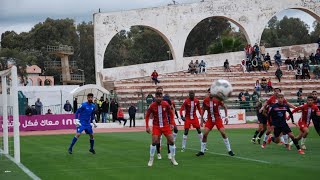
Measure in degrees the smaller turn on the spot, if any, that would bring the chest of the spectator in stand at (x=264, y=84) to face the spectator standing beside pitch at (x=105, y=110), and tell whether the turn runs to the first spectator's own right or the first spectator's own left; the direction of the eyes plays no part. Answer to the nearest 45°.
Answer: approximately 45° to the first spectator's own right

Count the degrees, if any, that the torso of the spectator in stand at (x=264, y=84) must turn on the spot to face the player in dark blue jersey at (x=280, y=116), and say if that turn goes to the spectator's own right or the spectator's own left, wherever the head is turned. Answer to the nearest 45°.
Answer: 0° — they already face them

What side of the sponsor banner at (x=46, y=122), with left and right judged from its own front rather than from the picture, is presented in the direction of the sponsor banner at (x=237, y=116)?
left

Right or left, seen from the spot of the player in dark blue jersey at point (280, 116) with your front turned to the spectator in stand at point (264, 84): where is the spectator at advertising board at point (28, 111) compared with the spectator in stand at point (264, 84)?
left

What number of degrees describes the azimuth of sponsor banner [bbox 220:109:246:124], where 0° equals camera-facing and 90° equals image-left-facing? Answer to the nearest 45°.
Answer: approximately 0°

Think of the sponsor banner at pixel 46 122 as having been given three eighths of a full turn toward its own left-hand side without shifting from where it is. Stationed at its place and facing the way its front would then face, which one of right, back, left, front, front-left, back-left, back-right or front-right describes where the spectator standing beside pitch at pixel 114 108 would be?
front-right
